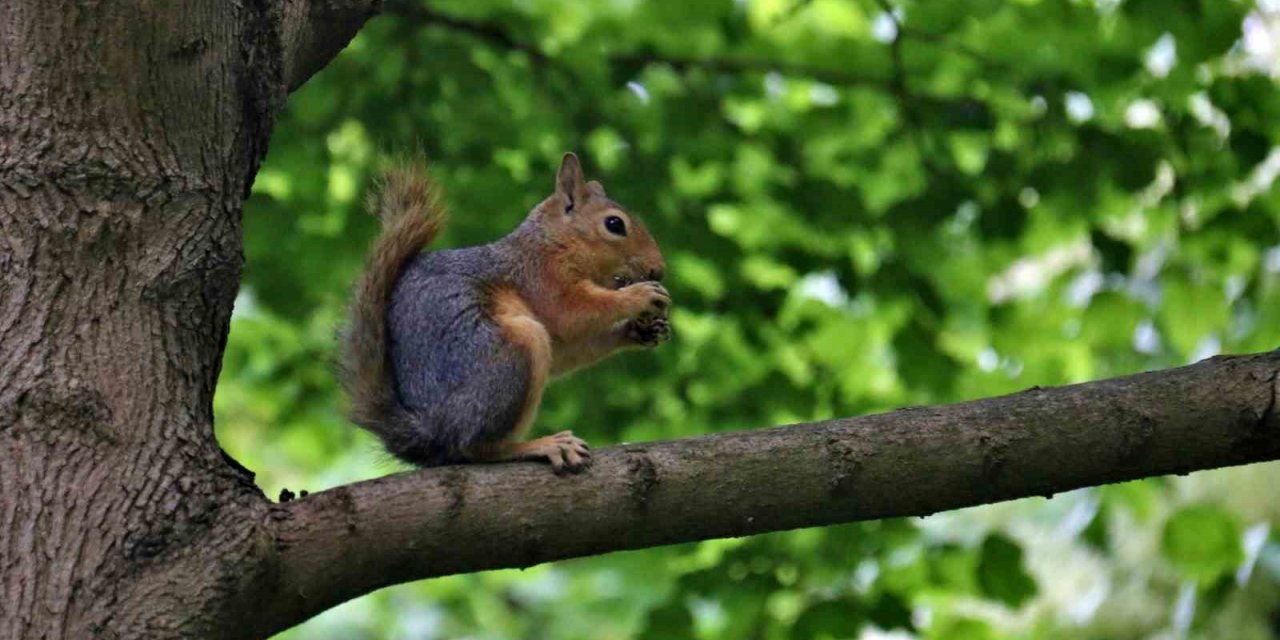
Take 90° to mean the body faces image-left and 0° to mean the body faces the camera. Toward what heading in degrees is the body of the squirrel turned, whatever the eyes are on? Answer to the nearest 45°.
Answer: approximately 270°

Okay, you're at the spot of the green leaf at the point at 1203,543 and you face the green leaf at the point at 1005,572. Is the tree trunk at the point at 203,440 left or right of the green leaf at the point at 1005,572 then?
left

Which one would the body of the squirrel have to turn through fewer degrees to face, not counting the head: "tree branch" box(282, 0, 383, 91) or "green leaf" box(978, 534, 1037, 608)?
the green leaf
